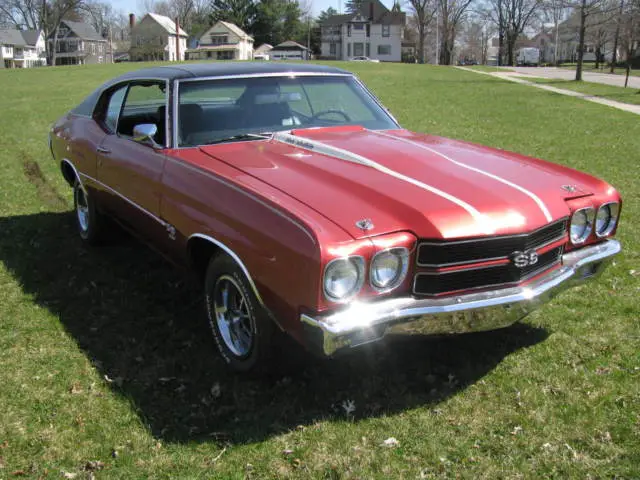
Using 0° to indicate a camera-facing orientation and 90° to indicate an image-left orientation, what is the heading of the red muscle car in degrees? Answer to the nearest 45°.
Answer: approximately 315°

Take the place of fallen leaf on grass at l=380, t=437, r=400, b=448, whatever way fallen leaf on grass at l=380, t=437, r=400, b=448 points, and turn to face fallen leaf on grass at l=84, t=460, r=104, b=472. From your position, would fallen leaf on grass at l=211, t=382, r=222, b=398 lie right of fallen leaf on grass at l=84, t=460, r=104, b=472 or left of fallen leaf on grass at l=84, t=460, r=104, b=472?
right

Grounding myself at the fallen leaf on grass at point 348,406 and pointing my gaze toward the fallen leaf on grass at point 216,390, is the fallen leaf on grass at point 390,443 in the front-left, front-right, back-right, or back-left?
back-left

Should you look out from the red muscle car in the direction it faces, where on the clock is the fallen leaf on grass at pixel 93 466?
The fallen leaf on grass is roughly at 3 o'clock from the red muscle car.
